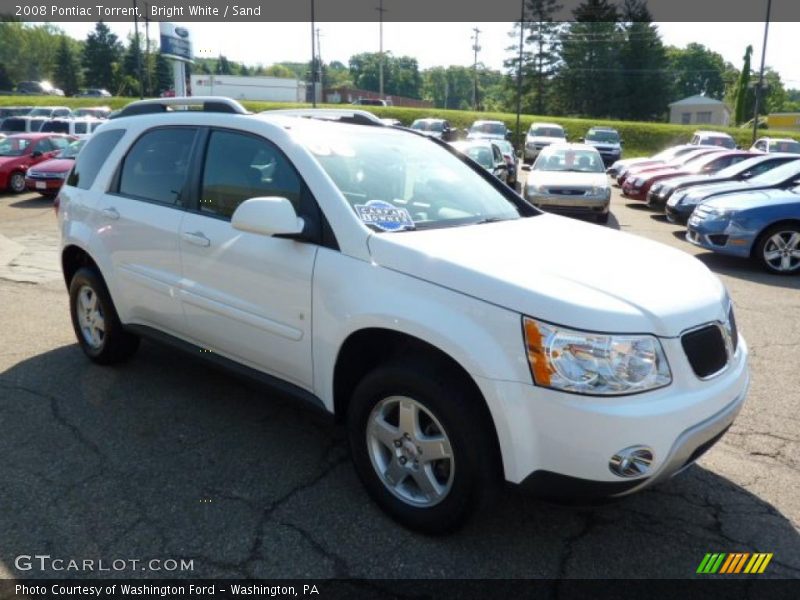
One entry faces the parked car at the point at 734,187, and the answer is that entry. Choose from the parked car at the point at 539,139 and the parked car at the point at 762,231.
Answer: the parked car at the point at 539,139

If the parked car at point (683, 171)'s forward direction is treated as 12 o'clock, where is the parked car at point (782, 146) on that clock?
the parked car at point (782, 146) is roughly at 5 o'clock from the parked car at point (683, 171).

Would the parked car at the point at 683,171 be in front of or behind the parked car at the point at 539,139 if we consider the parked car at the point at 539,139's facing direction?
in front

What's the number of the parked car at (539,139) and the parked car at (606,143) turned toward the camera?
2

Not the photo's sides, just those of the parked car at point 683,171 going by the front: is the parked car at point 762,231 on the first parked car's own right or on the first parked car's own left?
on the first parked car's own left

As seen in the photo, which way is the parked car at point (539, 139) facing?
toward the camera

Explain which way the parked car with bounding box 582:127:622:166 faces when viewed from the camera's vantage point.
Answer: facing the viewer

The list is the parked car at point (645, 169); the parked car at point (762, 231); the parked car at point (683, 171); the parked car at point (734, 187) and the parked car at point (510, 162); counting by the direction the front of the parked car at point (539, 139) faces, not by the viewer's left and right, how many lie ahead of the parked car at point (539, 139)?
5

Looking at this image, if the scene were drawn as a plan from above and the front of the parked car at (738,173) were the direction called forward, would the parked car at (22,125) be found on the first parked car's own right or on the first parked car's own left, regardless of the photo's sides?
on the first parked car's own right

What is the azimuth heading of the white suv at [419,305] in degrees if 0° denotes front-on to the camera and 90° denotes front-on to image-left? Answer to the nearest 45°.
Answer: approximately 315°

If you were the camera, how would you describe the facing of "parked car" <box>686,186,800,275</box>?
facing the viewer and to the left of the viewer

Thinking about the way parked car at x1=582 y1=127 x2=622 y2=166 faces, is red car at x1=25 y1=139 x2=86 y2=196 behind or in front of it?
in front

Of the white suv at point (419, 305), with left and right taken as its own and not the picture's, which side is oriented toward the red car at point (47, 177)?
back

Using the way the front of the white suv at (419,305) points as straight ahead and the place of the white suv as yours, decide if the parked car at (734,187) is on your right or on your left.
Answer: on your left

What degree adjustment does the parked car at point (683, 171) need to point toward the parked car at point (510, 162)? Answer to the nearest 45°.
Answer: approximately 45° to its right

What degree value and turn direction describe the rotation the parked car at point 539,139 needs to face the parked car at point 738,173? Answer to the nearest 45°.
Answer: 0° — it already faces it
